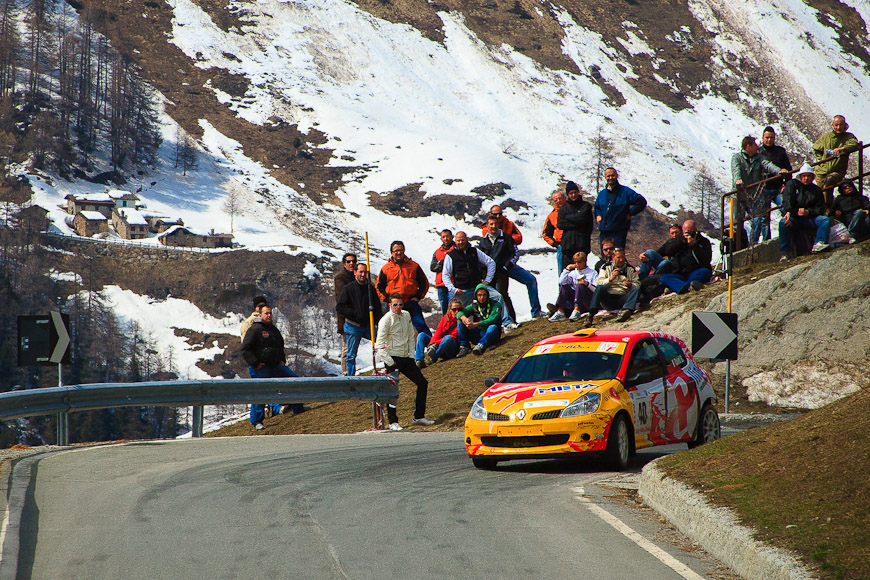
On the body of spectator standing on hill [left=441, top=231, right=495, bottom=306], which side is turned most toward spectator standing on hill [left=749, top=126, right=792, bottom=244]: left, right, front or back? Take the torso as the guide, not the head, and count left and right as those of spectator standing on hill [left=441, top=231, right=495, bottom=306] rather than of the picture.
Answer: left

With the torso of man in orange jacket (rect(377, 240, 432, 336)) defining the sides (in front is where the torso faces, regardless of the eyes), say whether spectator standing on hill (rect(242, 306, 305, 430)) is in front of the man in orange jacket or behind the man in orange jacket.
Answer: in front

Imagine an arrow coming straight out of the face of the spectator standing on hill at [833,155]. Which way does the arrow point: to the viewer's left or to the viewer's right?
to the viewer's left

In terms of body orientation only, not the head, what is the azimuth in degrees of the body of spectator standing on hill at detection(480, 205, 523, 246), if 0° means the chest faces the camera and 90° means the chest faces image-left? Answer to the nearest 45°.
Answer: approximately 0°

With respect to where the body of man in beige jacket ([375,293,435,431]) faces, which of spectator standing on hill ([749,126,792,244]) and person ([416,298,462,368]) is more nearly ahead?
the spectator standing on hill

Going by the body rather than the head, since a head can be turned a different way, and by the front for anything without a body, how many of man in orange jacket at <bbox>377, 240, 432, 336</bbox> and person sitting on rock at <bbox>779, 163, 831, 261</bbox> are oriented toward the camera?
2

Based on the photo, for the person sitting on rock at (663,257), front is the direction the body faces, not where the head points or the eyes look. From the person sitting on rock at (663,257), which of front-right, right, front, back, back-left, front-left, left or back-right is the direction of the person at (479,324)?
front-right

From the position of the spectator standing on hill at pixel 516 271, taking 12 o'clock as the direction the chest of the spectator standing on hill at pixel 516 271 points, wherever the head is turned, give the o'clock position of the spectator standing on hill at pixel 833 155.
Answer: the spectator standing on hill at pixel 833 155 is roughly at 8 o'clock from the spectator standing on hill at pixel 516 271.

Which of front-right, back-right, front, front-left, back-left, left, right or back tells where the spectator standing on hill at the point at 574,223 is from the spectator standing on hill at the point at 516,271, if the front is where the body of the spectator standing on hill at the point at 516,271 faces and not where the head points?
left

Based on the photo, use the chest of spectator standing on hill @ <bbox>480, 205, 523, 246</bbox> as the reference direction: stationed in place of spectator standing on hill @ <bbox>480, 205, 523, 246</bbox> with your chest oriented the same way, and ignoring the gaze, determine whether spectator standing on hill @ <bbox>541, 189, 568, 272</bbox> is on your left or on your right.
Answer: on your left

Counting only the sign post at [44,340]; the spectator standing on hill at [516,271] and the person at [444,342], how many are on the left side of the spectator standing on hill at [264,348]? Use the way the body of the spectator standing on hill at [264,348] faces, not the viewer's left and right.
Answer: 2

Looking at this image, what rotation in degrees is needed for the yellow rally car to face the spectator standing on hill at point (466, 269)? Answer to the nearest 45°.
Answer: approximately 135° to its right

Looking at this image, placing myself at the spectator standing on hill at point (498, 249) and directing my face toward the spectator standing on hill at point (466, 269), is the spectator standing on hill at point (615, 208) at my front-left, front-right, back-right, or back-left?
back-left
